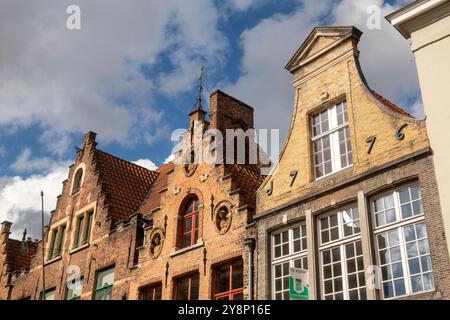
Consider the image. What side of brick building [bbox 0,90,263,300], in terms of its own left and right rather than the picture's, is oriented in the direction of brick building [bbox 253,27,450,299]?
left

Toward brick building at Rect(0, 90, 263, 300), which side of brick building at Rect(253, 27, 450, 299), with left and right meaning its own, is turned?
right

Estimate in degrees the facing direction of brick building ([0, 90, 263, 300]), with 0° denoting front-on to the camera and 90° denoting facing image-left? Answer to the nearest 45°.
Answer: approximately 45°

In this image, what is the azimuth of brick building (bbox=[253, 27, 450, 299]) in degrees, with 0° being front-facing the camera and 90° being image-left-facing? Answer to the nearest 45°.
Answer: approximately 45°
